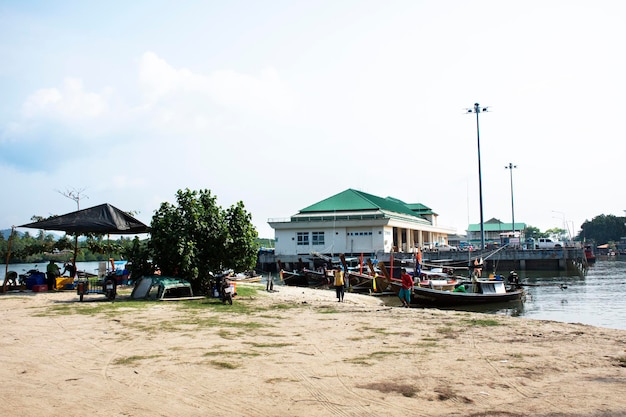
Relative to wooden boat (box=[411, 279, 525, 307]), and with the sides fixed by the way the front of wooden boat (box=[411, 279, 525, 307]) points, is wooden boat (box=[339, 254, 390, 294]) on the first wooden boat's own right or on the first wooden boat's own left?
on the first wooden boat's own right

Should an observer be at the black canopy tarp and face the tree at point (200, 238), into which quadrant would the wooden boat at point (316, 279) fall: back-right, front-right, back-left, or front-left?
front-left

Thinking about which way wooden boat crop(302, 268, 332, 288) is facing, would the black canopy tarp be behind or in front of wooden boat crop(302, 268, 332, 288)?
in front

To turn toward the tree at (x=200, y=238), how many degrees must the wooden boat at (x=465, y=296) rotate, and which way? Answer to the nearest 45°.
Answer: approximately 45° to its left

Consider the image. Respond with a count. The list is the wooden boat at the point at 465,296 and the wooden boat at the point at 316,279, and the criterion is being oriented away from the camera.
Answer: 0

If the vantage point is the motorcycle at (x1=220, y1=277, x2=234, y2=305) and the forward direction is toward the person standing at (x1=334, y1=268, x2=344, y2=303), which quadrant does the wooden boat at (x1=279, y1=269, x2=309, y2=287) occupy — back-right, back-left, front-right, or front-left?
front-left

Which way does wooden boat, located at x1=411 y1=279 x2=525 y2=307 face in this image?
to the viewer's left

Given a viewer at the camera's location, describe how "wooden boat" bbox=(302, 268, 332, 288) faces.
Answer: facing the viewer and to the left of the viewer

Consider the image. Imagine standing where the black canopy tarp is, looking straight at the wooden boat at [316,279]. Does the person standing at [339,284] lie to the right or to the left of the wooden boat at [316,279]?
right

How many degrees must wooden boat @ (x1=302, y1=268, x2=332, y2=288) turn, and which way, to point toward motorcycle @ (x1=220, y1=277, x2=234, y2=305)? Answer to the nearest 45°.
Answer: approximately 45° to its left

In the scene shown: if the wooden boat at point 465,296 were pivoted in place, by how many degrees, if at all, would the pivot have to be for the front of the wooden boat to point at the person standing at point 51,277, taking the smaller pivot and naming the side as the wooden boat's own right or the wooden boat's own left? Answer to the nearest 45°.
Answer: approximately 45° to the wooden boat's own left

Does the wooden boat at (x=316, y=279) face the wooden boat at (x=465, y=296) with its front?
no

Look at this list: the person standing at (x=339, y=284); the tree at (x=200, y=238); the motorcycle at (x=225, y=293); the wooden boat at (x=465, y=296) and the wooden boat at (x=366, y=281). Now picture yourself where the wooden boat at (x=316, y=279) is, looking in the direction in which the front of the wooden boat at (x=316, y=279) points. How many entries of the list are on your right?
0

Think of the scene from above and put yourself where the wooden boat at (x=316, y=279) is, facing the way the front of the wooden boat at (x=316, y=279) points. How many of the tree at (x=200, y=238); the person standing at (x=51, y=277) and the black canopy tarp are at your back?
0

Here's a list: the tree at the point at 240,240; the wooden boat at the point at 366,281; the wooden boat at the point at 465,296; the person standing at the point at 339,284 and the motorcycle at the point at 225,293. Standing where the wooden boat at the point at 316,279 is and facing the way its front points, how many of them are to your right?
0
